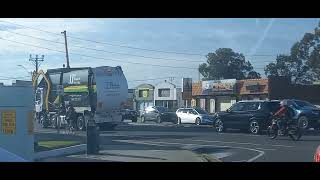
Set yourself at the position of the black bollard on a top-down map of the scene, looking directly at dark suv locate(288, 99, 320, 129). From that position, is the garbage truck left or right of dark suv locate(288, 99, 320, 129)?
left

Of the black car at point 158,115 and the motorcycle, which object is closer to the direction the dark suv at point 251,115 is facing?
the black car

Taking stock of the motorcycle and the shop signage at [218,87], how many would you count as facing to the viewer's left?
1

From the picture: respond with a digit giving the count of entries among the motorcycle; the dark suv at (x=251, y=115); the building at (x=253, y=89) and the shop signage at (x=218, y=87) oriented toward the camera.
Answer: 2

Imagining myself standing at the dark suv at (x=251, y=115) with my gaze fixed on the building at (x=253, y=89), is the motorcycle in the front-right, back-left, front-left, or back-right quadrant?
back-right

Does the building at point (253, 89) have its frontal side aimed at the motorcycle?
yes

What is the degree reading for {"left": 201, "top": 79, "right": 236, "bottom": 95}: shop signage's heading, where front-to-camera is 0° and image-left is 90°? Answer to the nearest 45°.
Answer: approximately 0°

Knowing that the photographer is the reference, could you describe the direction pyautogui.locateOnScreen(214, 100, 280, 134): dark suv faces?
facing away from the viewer and to the left of the viewer

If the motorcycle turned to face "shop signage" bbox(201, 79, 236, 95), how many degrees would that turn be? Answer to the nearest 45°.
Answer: approximately 90° to its right

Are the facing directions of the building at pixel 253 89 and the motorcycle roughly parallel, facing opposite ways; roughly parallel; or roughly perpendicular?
roughly perpendicular

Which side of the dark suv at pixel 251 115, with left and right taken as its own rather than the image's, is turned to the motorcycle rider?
back
